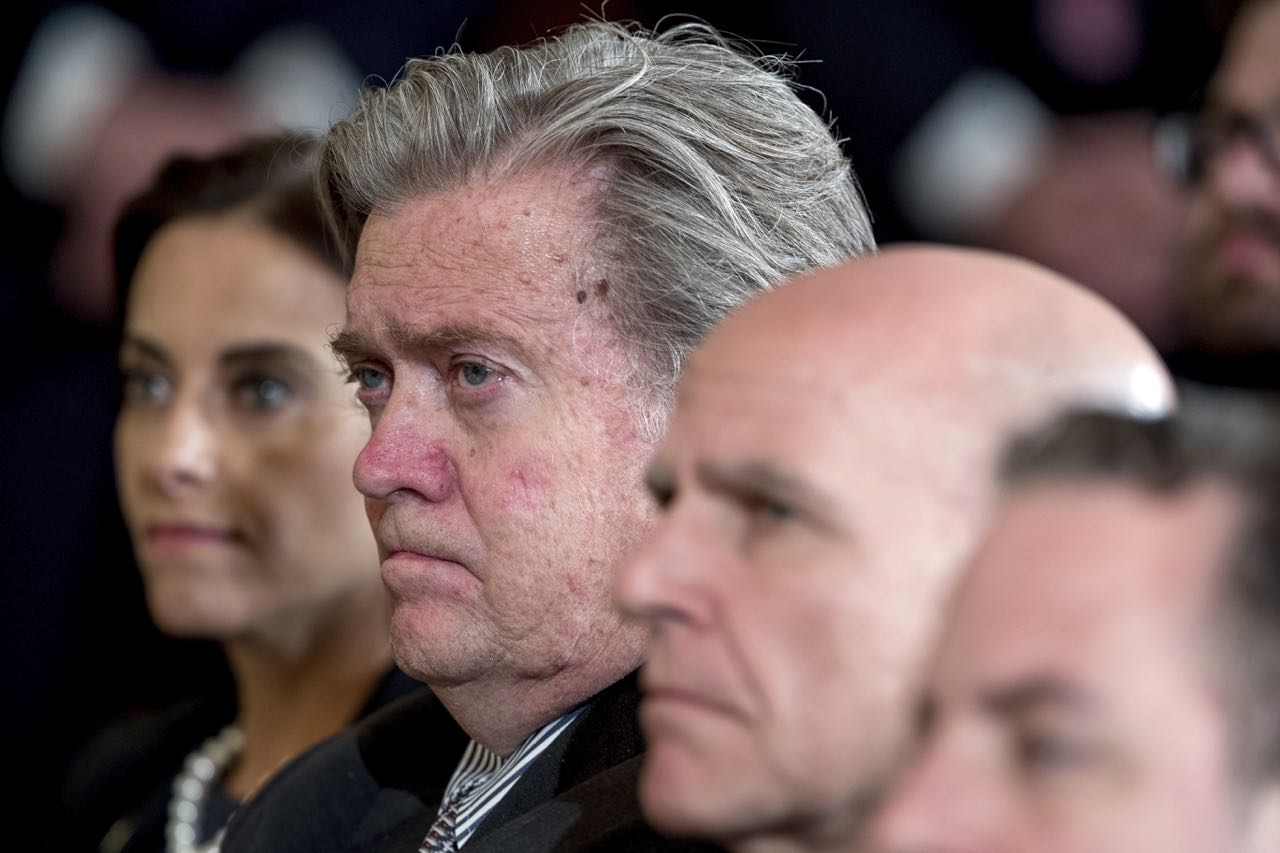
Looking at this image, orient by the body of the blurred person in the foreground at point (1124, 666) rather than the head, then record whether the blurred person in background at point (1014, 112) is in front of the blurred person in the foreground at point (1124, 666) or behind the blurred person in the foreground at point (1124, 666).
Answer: behind

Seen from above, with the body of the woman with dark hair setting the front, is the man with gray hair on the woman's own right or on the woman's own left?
on the woman's own left

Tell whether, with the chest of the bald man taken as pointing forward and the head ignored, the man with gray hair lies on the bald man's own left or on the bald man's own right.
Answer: on the bald man's own right

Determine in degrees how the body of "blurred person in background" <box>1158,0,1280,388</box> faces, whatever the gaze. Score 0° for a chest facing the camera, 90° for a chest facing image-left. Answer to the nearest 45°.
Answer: approximately 45°

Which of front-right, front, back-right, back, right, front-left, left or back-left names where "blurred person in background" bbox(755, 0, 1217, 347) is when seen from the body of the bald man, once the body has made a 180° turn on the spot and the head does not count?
front-left

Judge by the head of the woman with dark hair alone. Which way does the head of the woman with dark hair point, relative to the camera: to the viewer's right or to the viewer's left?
to the viewer's left

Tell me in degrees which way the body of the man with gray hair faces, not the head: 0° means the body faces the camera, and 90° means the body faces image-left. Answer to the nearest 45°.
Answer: approximately 45°

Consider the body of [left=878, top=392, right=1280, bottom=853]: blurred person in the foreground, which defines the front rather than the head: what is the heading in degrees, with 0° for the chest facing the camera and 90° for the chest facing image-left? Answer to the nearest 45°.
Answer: approximately 45°

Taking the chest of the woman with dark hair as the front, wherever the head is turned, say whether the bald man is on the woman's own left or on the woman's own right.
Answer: on the woman's own left
